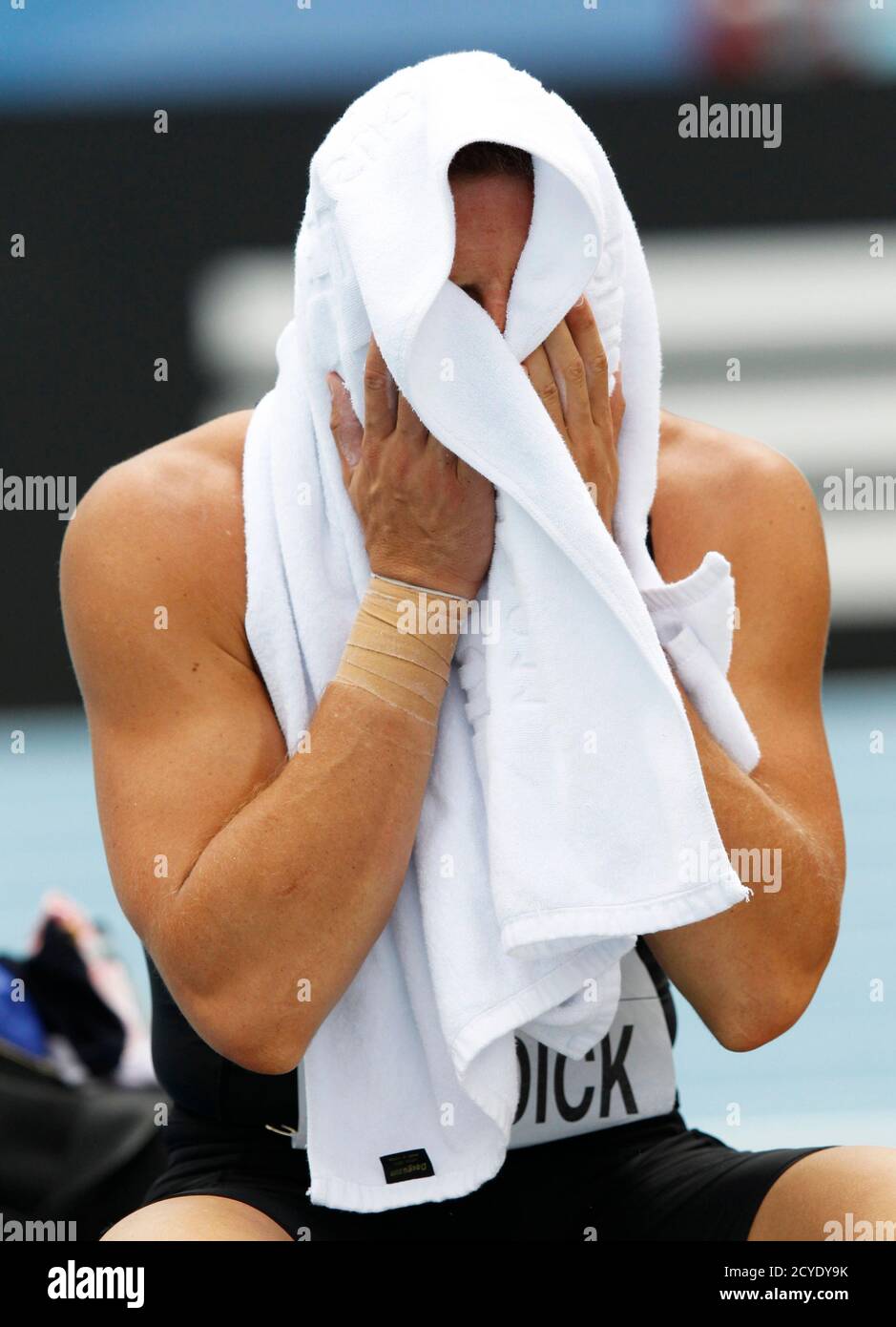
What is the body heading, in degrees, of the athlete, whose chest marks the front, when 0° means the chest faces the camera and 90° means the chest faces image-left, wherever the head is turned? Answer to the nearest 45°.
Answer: approximately 0°
